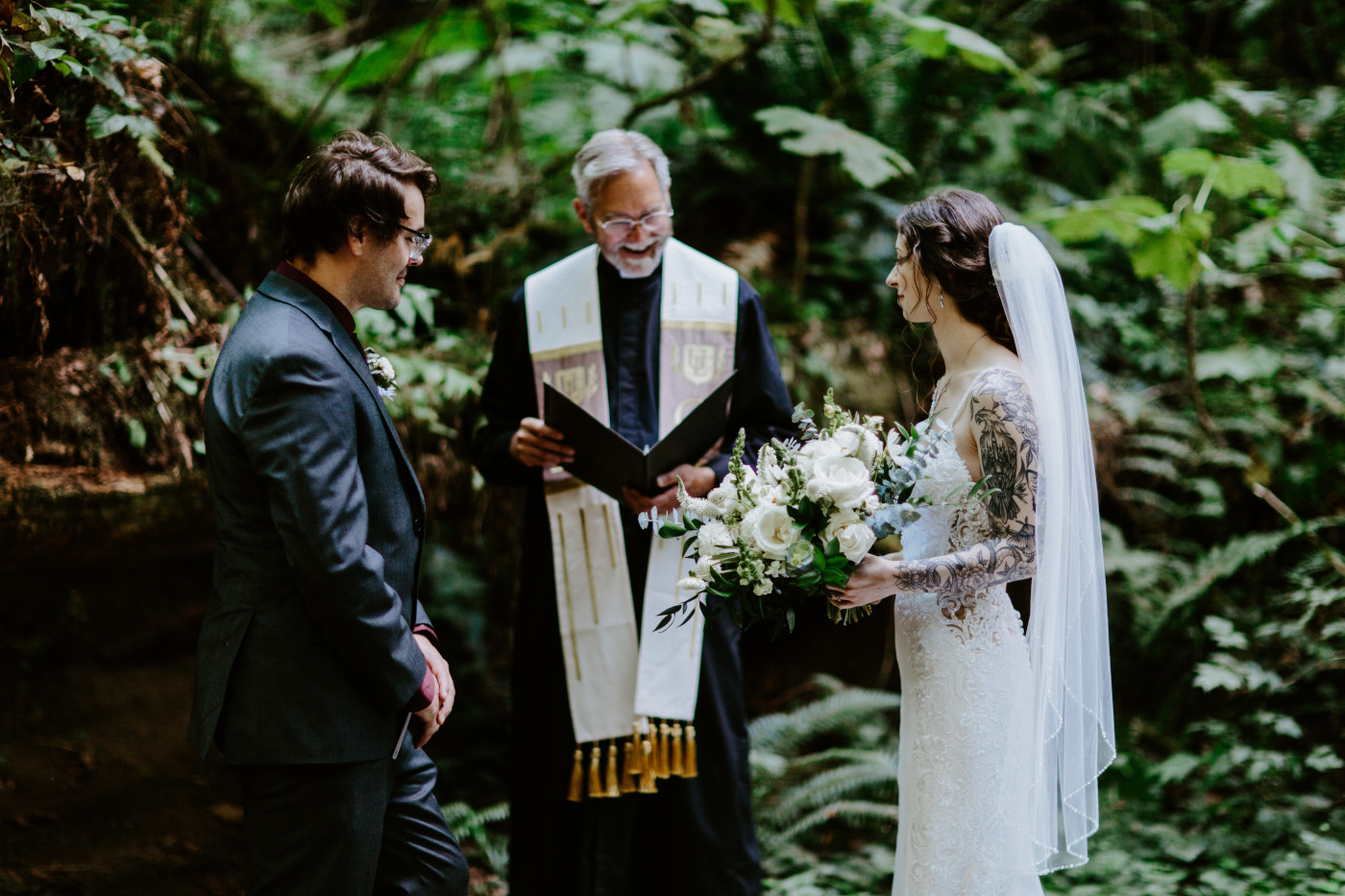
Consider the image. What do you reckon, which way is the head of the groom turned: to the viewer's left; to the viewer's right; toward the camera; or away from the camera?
to the viewer's right

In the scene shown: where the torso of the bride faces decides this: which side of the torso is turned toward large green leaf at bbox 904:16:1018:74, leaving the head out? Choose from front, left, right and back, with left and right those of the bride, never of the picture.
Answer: right

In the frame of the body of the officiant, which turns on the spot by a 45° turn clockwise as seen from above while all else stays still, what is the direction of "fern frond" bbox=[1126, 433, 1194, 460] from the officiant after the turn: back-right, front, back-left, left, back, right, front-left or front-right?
back

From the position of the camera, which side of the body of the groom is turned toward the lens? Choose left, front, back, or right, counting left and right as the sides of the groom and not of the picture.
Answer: right

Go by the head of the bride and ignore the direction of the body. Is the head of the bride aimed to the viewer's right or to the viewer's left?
to the viewer's left

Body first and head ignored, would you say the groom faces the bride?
yes

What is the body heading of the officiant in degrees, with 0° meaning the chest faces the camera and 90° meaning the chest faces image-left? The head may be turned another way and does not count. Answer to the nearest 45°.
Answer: approximately 0°

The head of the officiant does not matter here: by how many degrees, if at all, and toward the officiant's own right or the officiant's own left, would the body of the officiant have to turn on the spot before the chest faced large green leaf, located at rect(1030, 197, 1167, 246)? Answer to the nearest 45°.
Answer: approximately 135° to the officiant's own left

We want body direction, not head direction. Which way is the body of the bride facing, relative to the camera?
to the viewer's left

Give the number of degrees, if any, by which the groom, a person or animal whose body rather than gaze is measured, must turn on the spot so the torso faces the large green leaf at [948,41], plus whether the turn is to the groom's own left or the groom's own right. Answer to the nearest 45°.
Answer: approximately 45° to the groom's own left

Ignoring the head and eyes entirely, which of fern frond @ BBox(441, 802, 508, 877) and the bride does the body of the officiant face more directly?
the bride

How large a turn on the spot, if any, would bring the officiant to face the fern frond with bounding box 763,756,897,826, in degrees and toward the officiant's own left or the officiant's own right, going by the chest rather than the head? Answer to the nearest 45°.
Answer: approximately 135° to the officiant's own left
